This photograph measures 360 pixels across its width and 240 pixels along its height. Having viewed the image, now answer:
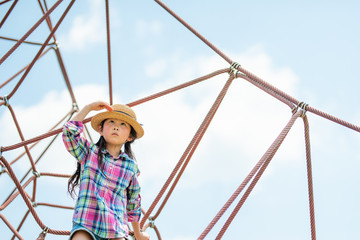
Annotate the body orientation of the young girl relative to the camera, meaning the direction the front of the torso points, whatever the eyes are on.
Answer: toward the camera
